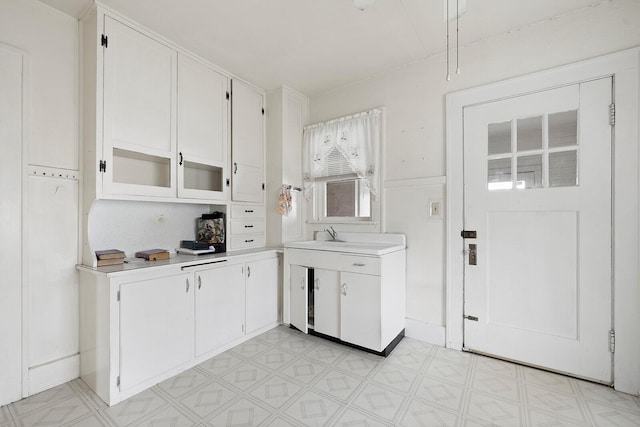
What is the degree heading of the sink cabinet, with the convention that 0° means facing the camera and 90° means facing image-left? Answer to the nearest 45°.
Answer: approximately 45°

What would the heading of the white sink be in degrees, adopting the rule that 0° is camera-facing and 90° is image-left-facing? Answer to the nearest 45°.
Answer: approximately 45°

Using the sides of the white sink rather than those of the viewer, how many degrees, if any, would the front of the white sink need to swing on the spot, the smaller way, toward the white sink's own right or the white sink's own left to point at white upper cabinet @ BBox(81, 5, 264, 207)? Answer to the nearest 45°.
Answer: approximately 45° to the white sink's own right

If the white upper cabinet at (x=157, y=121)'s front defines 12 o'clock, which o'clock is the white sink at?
The white sink is roughly at 11 o'clock from the white upper cabinet.

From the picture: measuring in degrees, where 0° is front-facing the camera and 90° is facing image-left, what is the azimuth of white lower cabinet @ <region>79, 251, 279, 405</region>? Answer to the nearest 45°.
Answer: approximately 315°
